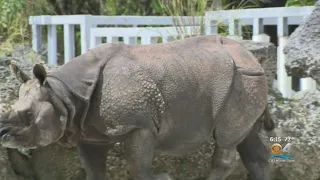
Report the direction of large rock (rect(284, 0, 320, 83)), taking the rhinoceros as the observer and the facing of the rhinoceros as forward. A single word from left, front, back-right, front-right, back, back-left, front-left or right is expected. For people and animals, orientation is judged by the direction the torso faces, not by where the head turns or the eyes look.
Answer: back-right

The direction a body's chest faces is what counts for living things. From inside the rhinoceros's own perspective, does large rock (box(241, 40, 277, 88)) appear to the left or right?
on its right

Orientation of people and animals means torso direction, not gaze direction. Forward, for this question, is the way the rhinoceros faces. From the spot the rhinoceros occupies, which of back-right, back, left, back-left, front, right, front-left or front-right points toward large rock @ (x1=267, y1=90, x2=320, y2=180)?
back-right

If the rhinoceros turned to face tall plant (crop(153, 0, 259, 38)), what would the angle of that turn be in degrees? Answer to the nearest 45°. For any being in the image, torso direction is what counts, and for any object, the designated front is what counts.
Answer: approximately 90° to its right

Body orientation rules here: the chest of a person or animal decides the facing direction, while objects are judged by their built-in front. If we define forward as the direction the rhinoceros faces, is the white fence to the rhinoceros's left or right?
on its right

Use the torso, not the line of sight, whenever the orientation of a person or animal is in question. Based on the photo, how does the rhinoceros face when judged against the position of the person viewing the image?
facing to the left of the viewer
